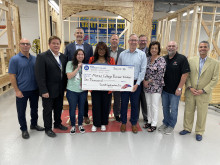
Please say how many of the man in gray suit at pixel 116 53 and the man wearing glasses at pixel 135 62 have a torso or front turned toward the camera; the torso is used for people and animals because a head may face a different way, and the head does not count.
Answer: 2

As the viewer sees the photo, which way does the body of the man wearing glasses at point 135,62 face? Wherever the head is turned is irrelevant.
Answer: toward the camera

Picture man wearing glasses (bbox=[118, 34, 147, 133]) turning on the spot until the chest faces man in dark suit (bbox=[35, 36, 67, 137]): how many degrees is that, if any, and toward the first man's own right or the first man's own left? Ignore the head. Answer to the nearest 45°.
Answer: approximately 90° to the first man's own right

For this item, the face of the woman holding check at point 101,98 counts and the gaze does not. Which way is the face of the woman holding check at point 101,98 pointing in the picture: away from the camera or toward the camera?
toward the camera

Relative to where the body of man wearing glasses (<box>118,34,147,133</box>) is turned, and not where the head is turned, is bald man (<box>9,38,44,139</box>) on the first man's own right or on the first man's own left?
on the first man's own right

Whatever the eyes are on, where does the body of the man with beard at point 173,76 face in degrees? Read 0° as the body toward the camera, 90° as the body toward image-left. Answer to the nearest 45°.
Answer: approximately 45°

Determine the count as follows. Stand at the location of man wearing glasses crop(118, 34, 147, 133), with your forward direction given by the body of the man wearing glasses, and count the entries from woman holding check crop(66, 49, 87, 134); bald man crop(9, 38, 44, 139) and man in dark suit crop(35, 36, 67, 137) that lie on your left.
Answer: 0

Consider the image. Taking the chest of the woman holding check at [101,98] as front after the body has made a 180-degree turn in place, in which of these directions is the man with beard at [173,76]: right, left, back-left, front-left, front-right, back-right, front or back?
right

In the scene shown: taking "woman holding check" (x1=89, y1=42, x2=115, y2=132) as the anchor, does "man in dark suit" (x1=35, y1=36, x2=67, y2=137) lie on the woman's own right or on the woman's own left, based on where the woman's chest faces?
on the woman's own right

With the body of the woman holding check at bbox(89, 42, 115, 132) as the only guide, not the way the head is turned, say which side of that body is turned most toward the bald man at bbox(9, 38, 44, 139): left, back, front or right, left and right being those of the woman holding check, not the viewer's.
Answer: right

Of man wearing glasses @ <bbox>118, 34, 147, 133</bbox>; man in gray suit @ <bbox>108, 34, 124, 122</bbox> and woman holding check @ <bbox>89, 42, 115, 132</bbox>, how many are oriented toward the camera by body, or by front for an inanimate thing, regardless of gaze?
3

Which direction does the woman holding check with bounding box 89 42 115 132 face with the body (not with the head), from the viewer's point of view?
toward the camera
